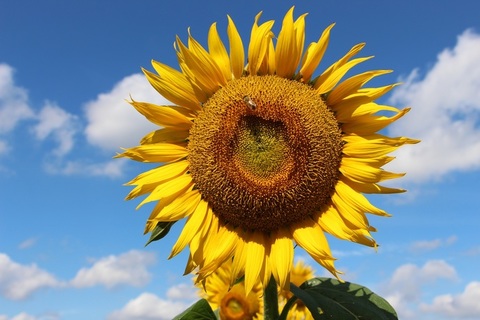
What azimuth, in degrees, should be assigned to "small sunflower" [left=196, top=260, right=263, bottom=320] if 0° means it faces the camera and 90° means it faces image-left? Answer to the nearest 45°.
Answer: approximately 0°

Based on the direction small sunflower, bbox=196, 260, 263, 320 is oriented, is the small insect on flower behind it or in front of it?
in front

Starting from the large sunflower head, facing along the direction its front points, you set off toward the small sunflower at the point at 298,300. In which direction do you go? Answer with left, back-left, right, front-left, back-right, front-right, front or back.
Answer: back

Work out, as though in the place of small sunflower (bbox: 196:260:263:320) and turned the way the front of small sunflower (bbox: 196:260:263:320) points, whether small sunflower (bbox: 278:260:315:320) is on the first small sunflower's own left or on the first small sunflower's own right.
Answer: on the first small sunflower's own left

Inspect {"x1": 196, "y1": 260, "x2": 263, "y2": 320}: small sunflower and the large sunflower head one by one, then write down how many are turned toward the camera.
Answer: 2

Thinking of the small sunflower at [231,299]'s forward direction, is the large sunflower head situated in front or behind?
in front
